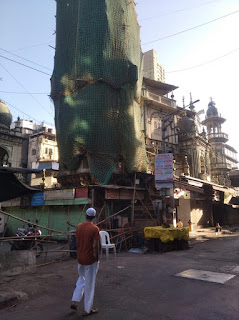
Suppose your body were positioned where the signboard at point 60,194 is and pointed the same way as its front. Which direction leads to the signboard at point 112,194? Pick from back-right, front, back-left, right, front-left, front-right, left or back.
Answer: front-left

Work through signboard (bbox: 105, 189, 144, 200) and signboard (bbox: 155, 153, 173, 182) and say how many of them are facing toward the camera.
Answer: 2

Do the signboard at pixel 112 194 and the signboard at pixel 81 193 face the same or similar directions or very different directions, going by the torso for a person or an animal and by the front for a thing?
same or similar directions

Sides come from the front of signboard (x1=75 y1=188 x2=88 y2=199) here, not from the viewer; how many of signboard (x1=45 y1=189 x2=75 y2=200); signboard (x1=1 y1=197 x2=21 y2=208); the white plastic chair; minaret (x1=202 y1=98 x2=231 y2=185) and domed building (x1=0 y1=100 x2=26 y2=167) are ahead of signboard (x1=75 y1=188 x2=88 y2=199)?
1

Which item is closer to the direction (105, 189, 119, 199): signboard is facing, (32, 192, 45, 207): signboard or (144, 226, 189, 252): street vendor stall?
the street vendor stall

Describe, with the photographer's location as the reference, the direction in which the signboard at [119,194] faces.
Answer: facing the viewer

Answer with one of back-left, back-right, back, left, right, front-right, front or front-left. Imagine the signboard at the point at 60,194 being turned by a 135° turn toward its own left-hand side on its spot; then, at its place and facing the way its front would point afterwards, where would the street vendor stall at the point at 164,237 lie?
right

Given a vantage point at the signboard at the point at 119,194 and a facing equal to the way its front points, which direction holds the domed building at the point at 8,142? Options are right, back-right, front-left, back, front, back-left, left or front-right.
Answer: back-right

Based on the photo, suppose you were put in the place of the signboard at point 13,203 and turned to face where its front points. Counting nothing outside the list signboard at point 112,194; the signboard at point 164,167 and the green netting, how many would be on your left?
3

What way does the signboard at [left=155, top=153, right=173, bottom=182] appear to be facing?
toward the camera

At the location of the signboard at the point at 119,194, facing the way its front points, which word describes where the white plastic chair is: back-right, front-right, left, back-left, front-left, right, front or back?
front

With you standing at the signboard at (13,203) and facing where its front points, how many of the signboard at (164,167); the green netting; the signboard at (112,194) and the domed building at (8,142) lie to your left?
3

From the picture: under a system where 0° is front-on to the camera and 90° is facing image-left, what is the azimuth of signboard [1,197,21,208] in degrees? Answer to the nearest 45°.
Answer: approximately 45°
